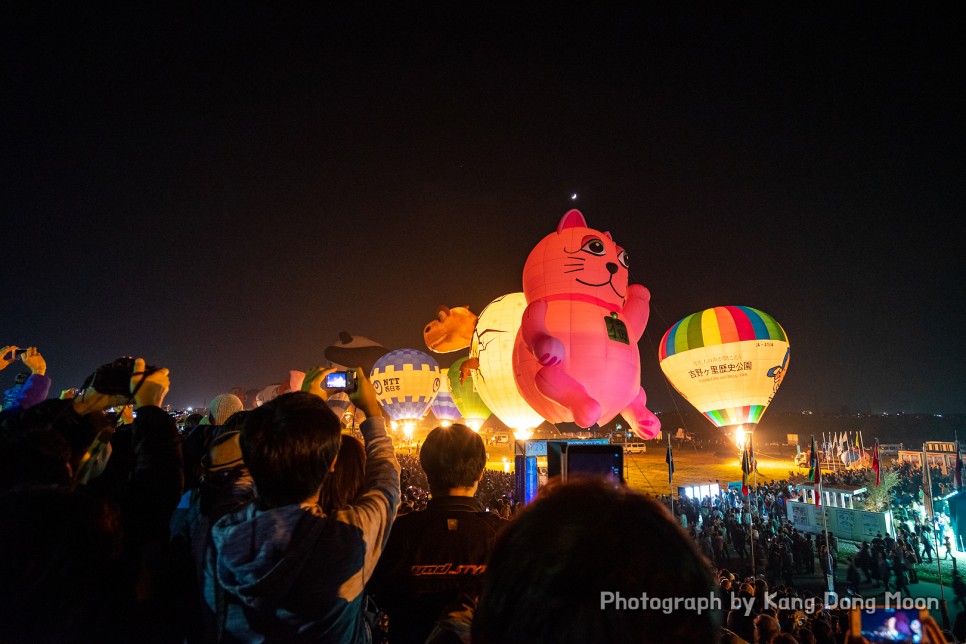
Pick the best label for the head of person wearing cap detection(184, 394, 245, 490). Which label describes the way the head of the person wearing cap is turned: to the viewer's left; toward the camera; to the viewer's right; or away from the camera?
away from the camera

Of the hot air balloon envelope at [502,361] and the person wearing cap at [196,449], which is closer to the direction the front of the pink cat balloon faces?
the person wearing cap

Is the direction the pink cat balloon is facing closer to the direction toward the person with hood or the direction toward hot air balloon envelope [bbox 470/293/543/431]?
the person with hood

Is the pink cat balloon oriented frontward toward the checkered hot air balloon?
no

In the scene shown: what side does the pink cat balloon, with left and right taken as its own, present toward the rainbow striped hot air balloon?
left

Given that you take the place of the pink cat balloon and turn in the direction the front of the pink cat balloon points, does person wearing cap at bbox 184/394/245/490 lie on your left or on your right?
on your right

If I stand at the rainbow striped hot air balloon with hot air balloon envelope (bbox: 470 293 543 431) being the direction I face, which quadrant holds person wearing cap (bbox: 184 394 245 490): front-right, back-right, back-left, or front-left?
front-left

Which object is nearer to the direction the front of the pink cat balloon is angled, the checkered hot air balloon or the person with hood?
the person with hood

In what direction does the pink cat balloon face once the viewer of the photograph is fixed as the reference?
facing the viewer and to the right of the viewer

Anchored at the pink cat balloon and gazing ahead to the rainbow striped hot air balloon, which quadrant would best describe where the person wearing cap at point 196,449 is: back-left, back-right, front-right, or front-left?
back-right

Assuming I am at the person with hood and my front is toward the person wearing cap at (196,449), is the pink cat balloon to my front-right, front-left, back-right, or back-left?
front-right

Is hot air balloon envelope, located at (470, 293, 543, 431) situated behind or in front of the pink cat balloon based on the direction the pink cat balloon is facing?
behind

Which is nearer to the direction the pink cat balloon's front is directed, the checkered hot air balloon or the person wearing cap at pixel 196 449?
the person wearing cap

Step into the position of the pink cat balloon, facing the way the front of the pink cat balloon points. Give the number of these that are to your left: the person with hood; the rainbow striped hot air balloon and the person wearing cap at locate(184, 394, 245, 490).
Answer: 1

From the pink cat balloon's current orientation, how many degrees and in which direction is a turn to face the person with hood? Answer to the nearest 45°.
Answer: approximately 45° to its right

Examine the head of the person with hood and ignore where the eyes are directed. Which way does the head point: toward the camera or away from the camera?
away from the camera
